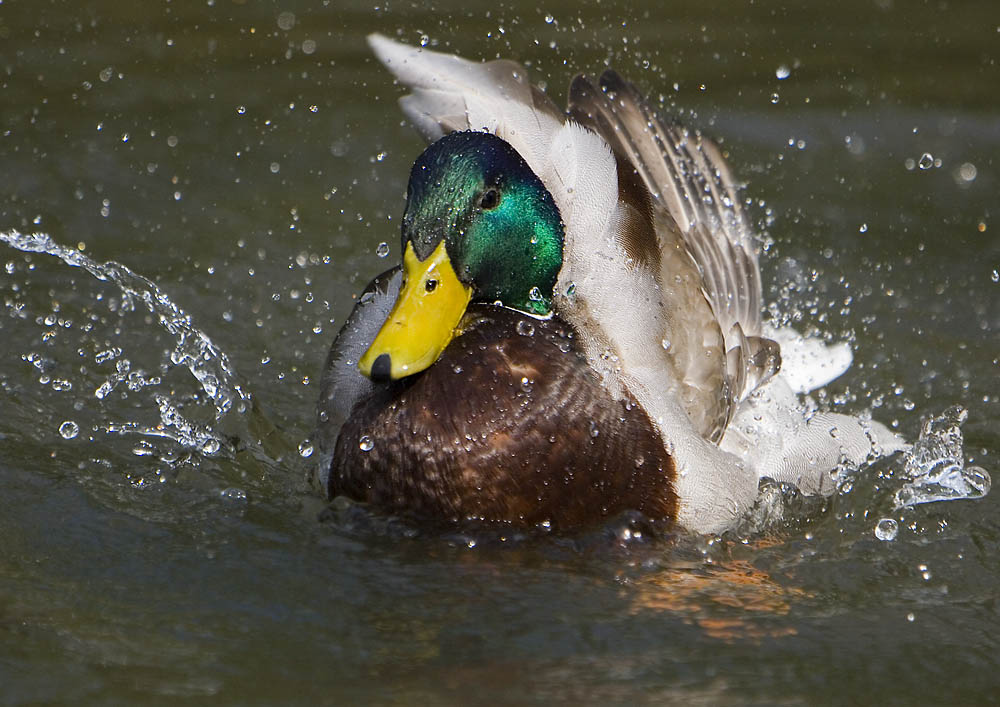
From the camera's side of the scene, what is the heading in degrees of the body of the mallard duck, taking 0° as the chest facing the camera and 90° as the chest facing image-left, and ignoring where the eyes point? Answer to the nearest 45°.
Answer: approximately 45°

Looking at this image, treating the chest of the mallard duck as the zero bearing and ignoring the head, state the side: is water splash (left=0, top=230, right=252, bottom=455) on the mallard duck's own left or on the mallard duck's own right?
on the mallard duck's own right

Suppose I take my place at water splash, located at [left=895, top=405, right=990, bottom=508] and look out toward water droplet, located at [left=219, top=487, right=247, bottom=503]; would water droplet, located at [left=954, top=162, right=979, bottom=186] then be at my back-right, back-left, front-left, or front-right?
back-right

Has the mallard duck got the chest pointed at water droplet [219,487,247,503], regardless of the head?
no

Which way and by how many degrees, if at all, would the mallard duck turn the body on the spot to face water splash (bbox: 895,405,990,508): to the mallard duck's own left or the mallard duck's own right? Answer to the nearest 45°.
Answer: approximately 180°

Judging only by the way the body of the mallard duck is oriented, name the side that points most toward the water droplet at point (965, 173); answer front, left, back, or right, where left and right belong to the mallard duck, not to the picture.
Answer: back

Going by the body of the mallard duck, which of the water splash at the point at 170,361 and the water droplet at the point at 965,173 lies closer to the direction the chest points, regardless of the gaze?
the water splash
